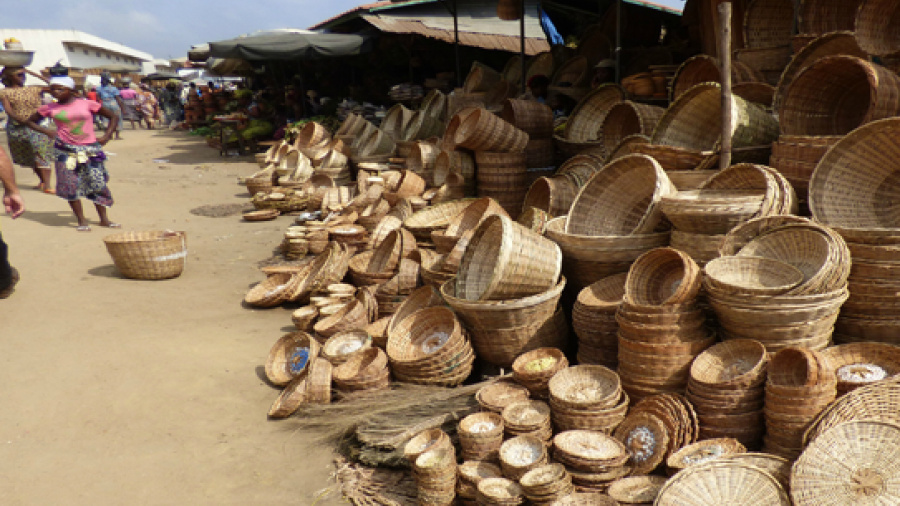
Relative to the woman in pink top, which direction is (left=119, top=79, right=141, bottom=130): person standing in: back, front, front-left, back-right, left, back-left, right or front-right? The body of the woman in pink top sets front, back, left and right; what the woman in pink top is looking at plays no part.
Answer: back

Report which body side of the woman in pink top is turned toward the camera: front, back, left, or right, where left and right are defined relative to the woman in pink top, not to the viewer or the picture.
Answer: front

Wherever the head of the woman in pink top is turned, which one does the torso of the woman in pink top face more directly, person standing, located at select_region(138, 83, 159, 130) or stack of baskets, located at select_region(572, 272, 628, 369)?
the stack of baskets

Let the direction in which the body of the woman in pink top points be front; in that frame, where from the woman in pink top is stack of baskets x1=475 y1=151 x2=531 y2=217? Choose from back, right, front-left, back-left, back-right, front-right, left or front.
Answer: front-left

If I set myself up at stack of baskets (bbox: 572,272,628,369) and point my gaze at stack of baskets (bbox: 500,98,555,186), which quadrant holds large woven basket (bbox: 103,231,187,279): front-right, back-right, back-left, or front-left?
front-left

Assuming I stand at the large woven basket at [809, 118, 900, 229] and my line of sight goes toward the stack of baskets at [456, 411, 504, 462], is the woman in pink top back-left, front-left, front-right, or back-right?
front-right

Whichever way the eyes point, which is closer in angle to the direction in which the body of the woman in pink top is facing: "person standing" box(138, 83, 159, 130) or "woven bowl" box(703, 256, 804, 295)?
the woven bowl

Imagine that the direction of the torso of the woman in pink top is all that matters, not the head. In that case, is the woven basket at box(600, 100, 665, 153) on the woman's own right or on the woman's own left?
on the woman's own left

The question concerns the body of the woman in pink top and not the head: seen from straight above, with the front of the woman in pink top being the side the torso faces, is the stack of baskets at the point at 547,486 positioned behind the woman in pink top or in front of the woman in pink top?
in front

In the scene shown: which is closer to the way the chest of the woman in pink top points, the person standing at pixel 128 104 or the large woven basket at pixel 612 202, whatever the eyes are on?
the large woven basket

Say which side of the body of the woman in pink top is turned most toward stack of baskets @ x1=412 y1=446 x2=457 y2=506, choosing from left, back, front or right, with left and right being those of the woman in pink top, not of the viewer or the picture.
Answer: front

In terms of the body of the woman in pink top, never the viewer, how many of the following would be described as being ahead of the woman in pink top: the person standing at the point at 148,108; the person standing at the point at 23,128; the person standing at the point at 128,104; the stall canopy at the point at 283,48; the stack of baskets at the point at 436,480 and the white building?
1

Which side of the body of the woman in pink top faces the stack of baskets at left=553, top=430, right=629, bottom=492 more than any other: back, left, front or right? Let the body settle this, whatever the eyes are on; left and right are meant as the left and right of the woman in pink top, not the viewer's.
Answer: front

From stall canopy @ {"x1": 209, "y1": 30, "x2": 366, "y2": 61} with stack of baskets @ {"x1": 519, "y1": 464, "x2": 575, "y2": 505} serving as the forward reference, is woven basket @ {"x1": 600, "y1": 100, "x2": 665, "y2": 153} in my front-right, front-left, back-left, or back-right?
front-left

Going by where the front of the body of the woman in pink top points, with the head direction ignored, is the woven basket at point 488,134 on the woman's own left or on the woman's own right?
on the woman's own left
